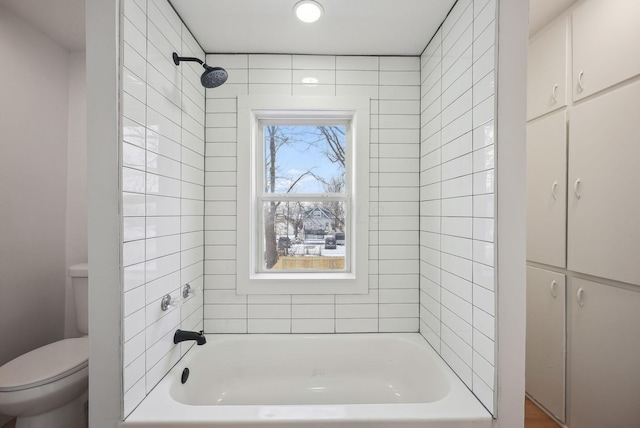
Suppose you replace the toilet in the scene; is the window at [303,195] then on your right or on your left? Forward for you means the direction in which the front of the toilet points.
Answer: on your left

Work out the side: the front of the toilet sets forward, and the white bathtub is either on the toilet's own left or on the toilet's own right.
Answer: on the toilet's own left
